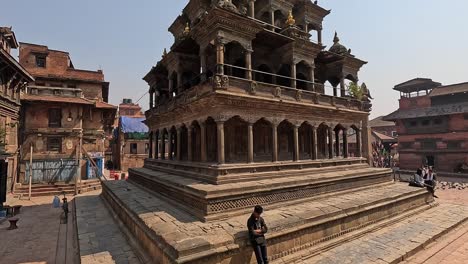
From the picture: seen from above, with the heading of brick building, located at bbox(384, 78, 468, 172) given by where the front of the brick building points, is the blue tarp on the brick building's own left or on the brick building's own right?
on the brick building's own right

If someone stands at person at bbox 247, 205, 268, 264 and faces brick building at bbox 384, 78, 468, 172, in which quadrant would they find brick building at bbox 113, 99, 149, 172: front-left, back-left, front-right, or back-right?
front-left

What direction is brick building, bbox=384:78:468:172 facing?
toward the camera

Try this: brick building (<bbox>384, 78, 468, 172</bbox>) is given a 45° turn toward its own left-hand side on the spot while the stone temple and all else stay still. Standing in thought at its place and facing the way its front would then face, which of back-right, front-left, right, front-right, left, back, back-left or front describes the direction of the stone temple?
front-right

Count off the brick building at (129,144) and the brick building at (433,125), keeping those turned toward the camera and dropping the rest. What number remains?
2

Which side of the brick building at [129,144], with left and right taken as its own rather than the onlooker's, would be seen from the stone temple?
front

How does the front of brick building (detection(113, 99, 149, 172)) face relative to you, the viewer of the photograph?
facing the viewer

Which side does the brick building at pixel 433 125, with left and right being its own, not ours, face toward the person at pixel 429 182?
front
